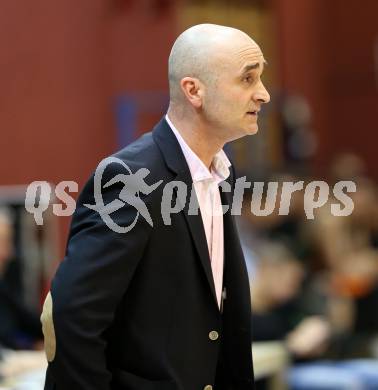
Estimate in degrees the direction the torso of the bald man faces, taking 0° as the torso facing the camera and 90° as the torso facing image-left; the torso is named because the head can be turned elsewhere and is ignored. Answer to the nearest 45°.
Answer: approximately 315°

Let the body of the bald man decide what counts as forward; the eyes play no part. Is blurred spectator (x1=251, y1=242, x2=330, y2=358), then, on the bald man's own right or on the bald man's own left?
on the bald man's own left
